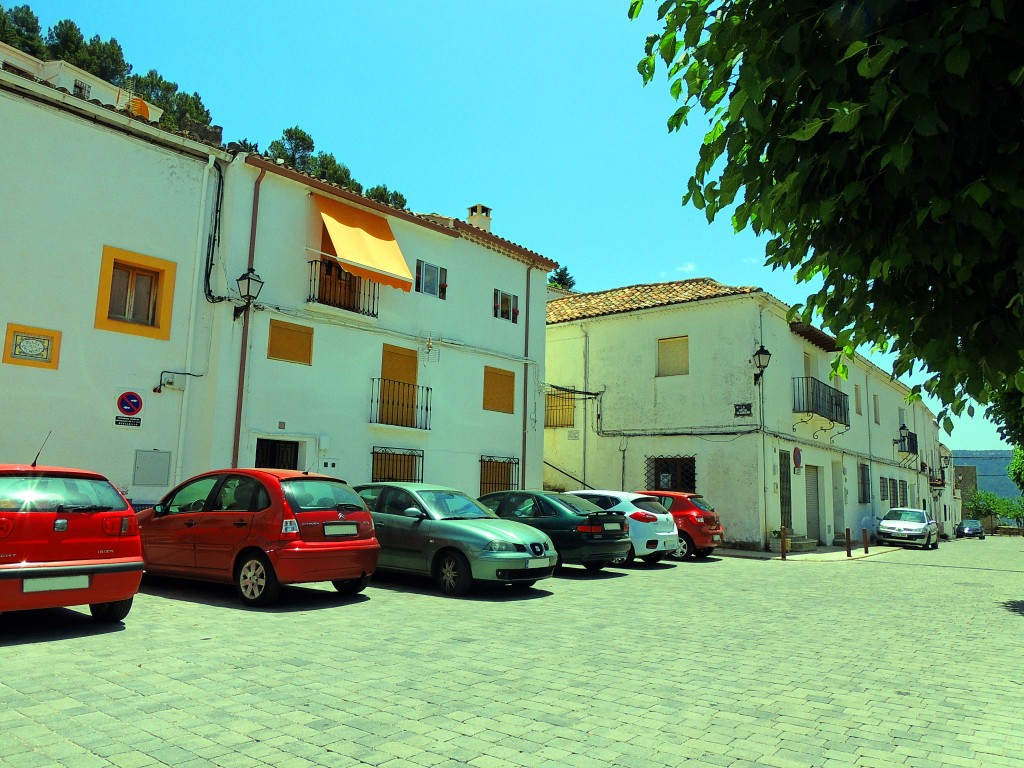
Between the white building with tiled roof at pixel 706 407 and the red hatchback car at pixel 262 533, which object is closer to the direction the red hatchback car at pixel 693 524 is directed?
the white building with tiled roof

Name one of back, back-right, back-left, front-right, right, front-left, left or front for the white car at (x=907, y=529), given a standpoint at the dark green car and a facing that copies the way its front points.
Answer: right

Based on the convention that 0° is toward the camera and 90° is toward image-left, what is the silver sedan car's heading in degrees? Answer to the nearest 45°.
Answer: approximately 315°

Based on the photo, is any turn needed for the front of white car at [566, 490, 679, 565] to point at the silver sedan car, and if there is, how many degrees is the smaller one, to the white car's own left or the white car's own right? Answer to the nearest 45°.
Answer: approximately 90° to the white car's own left

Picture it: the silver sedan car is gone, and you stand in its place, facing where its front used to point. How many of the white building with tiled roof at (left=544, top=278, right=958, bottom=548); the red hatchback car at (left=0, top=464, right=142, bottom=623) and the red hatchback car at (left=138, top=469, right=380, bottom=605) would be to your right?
2

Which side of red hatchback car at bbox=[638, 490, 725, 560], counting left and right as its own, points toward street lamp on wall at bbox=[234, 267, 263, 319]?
left

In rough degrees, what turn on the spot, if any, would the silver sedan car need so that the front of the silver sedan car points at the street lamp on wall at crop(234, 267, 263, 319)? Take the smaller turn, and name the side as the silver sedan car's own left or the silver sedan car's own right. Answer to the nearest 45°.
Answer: approximately 180°

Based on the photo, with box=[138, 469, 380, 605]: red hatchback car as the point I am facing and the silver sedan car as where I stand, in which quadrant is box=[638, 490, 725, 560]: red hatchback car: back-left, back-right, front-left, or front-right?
back-right

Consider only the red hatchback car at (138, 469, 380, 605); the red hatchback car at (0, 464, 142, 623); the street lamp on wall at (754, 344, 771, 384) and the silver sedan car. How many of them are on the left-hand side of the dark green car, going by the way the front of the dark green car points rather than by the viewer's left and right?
3

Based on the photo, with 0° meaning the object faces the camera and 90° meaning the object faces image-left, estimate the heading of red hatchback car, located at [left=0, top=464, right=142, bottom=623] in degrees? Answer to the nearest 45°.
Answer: approximately 180°

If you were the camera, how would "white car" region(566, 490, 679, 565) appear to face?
facing away from the viewer and to the left of the viewer

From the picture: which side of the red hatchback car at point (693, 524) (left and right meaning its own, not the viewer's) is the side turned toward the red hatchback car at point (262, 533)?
left

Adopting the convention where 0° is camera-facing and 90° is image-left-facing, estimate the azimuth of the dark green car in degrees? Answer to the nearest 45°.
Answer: approximately 135°

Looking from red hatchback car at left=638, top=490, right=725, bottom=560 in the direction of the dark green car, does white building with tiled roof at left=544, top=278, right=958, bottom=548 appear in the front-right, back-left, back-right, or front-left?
back-right

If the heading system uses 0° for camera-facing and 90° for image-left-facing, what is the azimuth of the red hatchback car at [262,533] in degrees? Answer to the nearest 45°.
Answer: approximately 135°

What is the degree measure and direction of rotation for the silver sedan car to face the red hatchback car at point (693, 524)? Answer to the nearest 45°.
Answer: approximately 90° to its left
